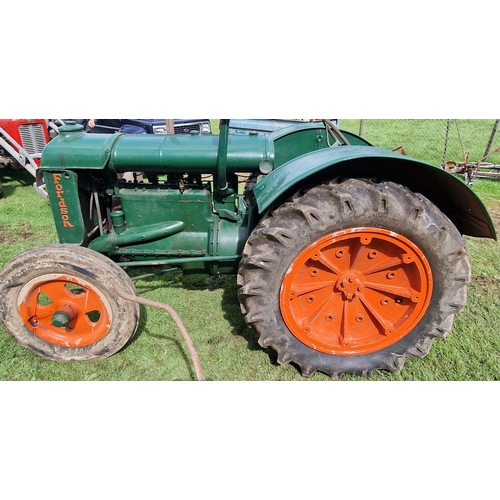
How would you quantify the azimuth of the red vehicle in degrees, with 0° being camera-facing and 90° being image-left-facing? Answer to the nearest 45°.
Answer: approximately 315°

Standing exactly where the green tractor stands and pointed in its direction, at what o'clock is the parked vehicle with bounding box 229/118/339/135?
The parked vehicle is roughly at 3 o'clock from the green tractor.

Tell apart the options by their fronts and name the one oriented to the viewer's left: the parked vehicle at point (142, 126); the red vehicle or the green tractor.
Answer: the green tractor

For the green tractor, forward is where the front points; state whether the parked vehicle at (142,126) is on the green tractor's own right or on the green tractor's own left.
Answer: on the green tractor's own right

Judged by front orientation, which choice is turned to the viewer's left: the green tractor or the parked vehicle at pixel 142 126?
the green tractor

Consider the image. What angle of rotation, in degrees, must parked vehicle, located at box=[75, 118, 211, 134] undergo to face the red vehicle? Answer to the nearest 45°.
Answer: approximately 135° to its right

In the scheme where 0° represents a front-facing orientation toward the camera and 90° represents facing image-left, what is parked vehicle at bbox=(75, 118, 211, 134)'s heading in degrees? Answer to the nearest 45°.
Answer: approximately 315°

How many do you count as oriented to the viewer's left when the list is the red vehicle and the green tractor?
1

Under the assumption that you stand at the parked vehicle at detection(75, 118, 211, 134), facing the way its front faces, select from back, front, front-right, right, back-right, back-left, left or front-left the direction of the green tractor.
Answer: front-right

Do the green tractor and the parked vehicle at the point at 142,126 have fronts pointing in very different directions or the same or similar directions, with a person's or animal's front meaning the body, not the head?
very different directions

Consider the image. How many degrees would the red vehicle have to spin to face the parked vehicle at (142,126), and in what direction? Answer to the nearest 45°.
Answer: approximately 45° to its left

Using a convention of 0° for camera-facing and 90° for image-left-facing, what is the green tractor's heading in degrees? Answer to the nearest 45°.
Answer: approximately 90°
